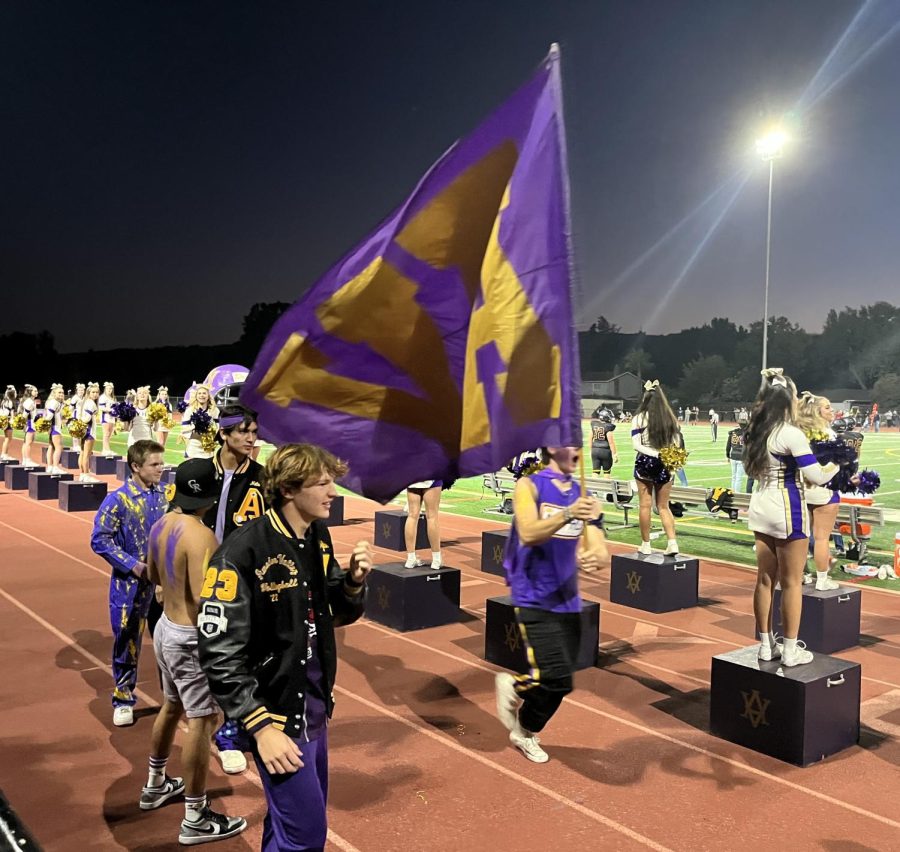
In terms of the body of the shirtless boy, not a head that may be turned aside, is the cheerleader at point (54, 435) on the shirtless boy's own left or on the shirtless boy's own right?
on the shirtless boy's own left

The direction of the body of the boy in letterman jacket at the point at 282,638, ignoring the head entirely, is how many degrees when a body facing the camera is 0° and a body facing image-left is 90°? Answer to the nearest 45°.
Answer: approximately 315°

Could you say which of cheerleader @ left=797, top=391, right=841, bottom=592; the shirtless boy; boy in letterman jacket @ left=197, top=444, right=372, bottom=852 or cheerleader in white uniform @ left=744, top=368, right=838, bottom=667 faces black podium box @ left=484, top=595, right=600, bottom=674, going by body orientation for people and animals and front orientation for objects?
the shirtless boy

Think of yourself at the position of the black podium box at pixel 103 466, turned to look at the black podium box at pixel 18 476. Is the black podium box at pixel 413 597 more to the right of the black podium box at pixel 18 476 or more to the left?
left

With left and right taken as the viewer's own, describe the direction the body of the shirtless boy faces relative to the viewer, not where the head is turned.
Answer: facing away from the viewer and to the right of the viewer

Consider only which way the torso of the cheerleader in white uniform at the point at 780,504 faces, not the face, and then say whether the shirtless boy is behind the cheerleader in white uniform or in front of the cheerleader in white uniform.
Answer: behind

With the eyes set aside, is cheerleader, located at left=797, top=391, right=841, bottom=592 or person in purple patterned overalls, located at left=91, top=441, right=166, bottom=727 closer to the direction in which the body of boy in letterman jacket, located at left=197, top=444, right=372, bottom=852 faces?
the cheerleader

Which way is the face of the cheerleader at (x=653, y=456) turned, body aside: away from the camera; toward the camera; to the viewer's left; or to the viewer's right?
away from the camera
